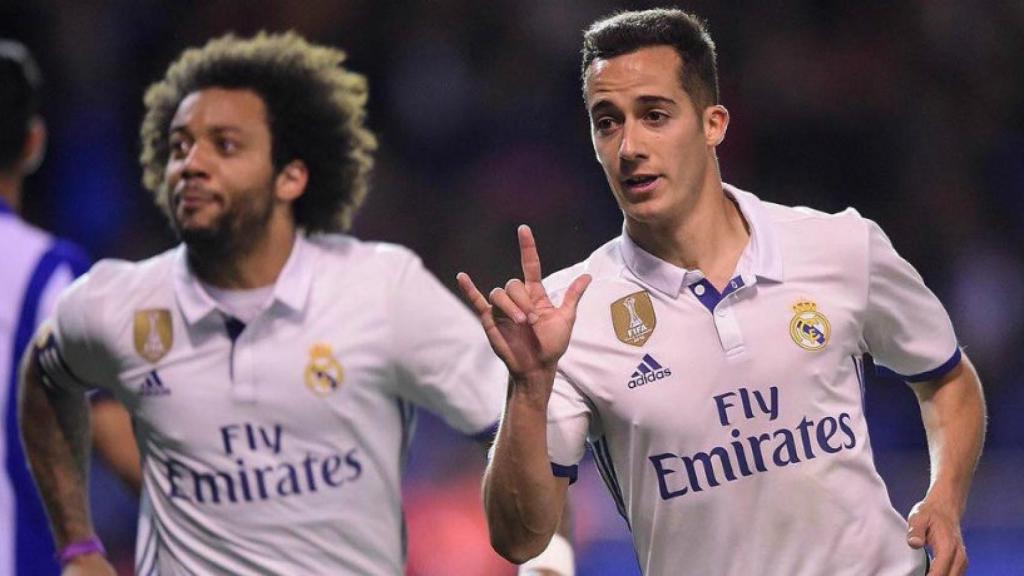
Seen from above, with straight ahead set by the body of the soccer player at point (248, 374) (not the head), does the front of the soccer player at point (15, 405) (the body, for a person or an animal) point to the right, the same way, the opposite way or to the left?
the opposite way

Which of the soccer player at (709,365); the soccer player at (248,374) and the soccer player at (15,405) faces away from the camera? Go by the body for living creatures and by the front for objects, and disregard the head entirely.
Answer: the soccer player at (15,405)

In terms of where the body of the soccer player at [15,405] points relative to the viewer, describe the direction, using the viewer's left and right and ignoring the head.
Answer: facing away from the viewer

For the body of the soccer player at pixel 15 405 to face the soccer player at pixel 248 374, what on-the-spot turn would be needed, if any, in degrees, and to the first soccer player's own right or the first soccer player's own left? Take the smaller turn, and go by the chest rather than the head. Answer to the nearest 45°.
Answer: approximately 135° to the first soccer player's own right

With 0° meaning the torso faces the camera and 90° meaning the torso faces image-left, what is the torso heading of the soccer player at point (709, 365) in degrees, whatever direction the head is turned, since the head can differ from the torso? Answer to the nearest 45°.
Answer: approximately 0°
